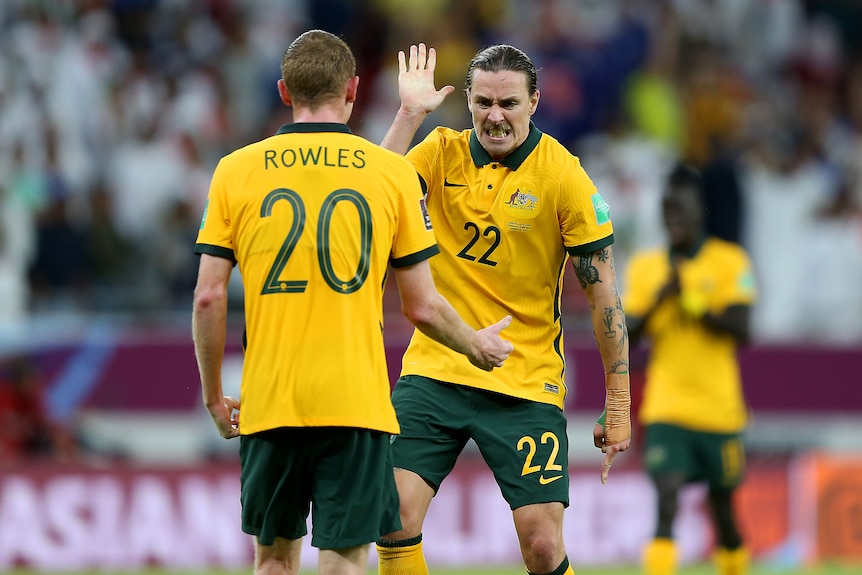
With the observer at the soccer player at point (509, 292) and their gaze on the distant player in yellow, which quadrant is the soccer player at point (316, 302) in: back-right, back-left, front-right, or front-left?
back-left

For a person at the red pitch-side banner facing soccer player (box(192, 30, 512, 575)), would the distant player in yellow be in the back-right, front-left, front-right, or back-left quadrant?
front-left

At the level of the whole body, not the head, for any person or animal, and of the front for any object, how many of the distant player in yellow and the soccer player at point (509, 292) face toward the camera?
2

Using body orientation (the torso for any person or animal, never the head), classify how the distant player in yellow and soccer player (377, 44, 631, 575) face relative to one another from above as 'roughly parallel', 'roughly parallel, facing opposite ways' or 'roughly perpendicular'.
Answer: roughly parallel

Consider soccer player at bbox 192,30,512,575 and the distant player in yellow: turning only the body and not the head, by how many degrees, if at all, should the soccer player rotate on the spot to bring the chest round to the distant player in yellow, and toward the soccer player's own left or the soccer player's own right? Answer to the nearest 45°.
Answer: approximately 45° to the soccer player's own right

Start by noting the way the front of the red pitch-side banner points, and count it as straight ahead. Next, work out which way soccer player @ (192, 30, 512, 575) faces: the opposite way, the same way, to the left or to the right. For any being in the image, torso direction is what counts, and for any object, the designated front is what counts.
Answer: the opposite way

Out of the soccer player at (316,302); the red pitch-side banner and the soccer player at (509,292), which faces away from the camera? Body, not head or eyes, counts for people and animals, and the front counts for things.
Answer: the soccer player at (316,302)

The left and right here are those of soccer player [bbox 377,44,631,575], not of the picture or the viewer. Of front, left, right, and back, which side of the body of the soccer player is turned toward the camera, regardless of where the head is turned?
front

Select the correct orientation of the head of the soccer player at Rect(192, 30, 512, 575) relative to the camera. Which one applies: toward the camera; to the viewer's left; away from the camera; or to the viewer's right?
away from the camera

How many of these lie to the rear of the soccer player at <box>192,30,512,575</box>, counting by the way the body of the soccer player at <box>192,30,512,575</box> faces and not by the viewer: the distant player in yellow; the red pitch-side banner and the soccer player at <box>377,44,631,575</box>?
0

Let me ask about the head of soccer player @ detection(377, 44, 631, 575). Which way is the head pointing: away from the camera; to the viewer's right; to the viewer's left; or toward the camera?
toward the camera

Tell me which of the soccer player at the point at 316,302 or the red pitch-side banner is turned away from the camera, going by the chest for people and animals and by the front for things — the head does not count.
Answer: the soccer player

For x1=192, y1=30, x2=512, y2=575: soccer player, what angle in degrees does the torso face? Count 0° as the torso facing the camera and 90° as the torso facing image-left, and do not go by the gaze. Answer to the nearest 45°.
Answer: approximately 180°

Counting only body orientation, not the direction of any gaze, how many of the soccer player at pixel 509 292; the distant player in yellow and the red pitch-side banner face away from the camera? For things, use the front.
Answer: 0

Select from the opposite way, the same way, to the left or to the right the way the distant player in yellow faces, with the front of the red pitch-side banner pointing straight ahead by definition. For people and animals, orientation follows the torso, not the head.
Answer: the same way

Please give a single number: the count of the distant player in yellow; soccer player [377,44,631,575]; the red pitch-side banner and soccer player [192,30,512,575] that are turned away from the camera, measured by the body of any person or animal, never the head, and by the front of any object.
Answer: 1

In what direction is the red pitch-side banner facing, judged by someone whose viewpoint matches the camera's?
facing the viewer
